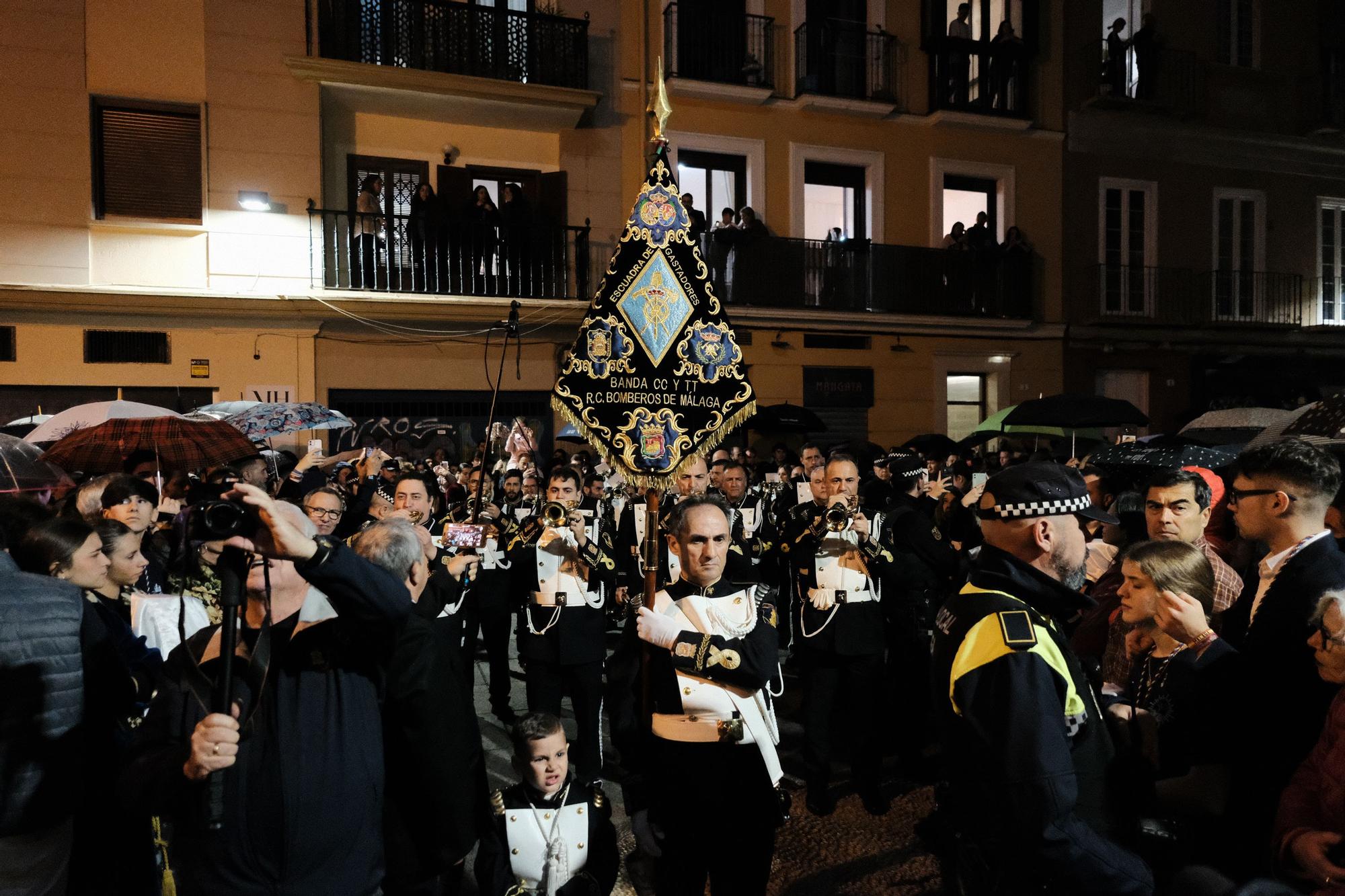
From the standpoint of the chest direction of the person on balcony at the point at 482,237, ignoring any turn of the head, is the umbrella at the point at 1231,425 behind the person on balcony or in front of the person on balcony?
in front

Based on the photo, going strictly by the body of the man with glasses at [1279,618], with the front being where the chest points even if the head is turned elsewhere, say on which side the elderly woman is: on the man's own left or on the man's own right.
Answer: on the man's own left

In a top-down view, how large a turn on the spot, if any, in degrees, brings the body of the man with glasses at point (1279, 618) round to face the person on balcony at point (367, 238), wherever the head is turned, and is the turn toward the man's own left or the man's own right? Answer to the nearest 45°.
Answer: approximately 45° to the man's own right

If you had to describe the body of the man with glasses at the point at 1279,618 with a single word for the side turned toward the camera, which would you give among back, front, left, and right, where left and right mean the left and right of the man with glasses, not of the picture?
left

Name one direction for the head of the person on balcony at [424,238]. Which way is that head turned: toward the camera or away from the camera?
toward the camera

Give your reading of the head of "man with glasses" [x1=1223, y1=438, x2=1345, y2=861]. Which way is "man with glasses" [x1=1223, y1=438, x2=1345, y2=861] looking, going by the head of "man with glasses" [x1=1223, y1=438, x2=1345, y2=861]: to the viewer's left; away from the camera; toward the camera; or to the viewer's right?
to the viewer's left

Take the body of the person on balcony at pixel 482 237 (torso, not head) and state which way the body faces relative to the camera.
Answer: toward the camera

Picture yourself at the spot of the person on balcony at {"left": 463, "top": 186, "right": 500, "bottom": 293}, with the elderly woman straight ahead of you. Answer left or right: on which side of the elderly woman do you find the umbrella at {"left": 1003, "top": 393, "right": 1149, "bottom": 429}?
left

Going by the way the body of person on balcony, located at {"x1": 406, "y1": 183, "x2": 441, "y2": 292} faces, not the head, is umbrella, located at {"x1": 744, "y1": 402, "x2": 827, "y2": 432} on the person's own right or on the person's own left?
on the person's own left

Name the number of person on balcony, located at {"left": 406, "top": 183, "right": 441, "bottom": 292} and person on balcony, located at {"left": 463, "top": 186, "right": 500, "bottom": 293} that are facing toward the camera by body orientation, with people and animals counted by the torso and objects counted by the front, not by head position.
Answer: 2

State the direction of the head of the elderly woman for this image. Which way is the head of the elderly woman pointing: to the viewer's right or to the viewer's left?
to the viewer's left

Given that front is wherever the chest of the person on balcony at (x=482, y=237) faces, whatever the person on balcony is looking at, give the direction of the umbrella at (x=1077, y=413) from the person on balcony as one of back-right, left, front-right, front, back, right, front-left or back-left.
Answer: front-left
